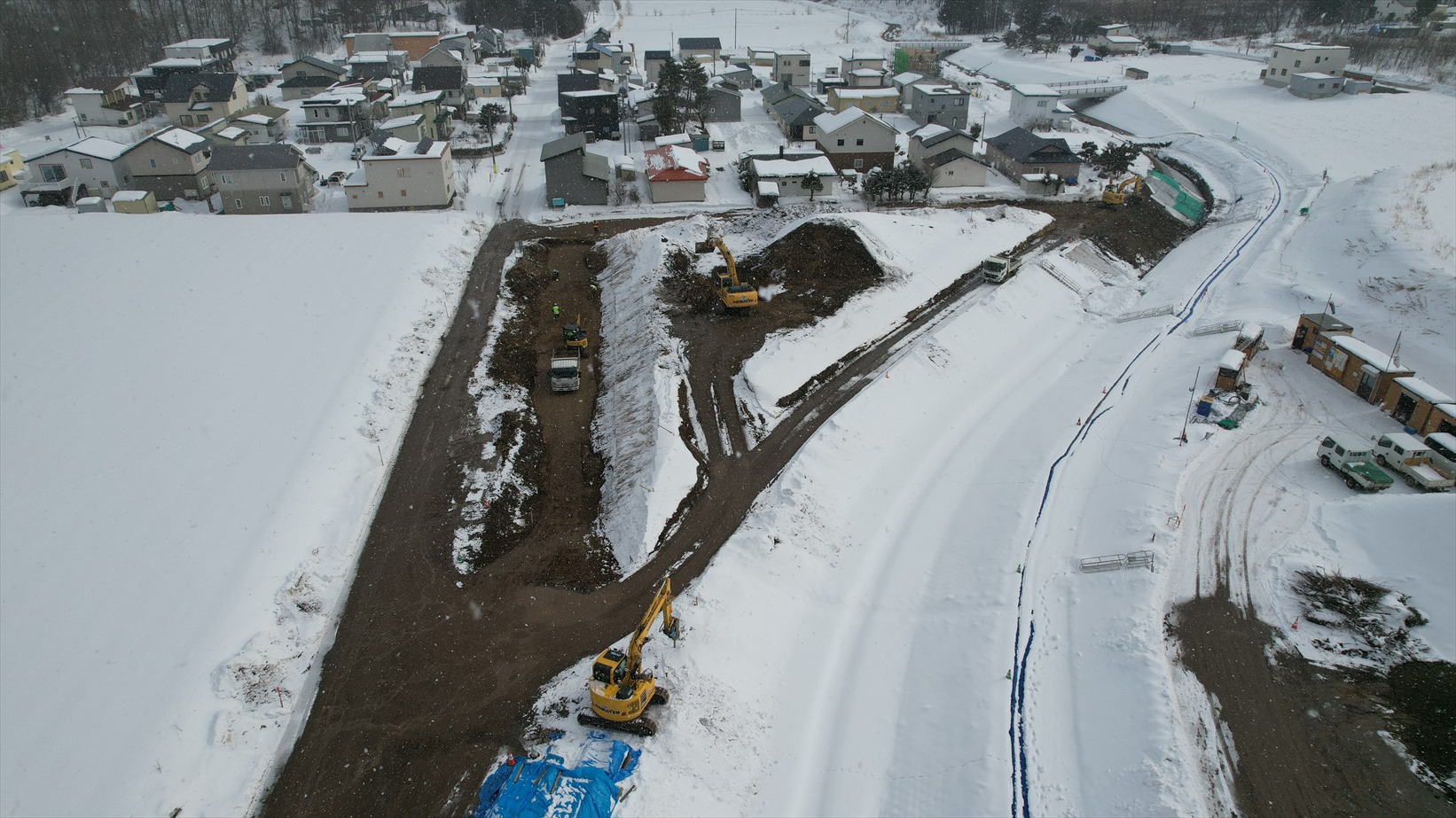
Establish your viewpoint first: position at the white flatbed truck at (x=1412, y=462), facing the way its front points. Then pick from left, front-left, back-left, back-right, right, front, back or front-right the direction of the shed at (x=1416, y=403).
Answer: front-right

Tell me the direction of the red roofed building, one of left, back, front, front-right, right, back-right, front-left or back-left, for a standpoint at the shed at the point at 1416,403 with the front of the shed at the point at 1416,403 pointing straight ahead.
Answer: front-right

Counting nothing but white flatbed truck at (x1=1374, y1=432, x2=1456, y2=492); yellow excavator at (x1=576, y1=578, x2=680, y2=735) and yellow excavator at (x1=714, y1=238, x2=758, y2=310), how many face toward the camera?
0

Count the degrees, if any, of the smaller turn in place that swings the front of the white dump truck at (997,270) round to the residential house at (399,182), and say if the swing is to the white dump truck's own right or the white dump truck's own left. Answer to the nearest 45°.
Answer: approximately 45° to the white dump truck's own right

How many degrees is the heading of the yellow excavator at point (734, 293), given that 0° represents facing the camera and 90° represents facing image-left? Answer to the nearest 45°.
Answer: approximately 135°

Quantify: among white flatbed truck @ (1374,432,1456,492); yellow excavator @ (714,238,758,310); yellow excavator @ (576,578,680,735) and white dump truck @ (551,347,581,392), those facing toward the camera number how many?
1

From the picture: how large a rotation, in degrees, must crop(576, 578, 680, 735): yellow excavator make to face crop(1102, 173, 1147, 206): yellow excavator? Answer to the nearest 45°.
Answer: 0° — it already faces it

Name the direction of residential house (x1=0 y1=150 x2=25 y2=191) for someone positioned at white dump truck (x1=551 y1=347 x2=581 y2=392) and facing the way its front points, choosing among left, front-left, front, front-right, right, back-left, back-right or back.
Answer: back-right

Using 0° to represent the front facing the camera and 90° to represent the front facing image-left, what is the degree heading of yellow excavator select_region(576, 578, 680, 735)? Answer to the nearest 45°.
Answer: approximately 225°

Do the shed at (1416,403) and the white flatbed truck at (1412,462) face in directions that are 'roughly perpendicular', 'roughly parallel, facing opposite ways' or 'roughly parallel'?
roughly perpendicular

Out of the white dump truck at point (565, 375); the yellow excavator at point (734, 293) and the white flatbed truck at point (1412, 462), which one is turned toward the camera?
the white dump truck at point (565, 375)

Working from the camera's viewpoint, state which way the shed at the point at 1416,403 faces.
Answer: facing the viewer and to the left of the viewer

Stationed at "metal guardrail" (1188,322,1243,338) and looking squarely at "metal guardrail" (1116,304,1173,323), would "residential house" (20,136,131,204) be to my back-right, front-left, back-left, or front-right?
front-left

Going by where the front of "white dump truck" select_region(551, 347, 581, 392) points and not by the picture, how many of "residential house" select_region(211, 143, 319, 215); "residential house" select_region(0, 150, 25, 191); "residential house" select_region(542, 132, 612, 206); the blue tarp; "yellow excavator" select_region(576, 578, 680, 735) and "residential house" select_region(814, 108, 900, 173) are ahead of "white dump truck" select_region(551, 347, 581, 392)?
2

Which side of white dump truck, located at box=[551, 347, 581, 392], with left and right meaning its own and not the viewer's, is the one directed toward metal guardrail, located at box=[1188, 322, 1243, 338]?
left

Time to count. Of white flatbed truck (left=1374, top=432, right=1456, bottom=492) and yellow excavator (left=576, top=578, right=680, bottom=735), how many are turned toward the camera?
0

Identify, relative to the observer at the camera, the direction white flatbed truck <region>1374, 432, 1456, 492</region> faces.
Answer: facing away from the viewer and to the left of the viewer

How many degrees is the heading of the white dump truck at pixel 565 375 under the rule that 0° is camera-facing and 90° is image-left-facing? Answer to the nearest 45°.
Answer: approximately 0°

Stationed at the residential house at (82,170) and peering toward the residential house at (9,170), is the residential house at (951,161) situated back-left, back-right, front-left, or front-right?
back-right
